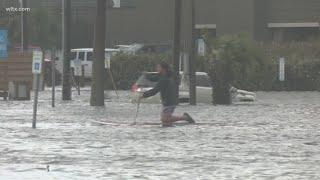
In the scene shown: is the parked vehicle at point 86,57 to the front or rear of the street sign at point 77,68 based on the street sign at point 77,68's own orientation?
to the rear

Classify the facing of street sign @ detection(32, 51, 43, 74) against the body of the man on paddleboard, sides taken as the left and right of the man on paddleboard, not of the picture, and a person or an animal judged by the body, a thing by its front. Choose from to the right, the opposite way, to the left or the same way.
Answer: to the left

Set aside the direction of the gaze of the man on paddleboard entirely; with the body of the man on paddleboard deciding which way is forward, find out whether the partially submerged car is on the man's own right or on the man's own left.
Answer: on the man's own right

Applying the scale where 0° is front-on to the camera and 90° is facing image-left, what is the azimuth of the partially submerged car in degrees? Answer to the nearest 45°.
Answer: approximately 270°

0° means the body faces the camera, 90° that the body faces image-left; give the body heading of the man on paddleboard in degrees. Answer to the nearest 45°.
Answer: approximately 90°

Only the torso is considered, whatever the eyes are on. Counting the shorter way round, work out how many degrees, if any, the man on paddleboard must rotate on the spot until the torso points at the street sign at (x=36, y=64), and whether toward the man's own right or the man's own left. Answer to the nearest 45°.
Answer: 0° — they already face it

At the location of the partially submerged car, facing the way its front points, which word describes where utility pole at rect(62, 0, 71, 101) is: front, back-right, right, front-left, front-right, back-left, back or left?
back

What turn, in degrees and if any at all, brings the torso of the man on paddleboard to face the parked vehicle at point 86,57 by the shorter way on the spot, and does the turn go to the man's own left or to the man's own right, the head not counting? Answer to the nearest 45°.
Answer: approximately 90° to the man's own right

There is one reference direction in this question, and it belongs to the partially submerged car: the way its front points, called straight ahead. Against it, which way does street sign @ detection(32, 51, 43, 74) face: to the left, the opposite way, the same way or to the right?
to the right

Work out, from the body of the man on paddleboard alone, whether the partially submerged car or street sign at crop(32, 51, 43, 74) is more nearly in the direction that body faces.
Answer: the street sign

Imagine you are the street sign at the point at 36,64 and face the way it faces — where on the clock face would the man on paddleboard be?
The man on paddleboard is roughly at 9 o'clock from the street sign.

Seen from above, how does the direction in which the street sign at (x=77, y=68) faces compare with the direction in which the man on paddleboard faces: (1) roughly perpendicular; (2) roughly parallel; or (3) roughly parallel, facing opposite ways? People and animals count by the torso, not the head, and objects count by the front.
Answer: roughly perpendicular

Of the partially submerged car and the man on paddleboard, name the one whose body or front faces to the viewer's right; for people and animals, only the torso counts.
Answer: the partially submerged car
